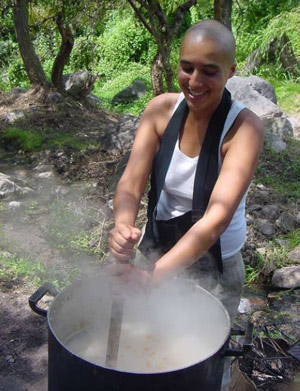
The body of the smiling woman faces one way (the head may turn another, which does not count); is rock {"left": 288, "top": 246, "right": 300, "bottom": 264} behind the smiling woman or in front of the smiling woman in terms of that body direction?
behind

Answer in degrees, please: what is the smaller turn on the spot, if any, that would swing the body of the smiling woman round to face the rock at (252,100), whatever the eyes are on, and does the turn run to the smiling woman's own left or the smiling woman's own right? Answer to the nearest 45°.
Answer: approximately 135° to the smiling woman's own right

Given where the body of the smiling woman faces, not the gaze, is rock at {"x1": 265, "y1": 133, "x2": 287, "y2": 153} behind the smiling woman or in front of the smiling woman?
behind

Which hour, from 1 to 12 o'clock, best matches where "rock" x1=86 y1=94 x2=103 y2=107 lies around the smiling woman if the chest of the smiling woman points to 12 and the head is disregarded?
The rock is roughly at 4 o'clock from the smiling woman.

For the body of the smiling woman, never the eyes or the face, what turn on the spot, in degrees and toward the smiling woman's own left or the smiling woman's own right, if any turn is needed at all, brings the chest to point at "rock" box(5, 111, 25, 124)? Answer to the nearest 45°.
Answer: approximately 90° to the smiling woman's own right

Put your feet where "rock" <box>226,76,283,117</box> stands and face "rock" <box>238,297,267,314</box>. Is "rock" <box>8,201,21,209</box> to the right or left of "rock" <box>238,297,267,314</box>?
right

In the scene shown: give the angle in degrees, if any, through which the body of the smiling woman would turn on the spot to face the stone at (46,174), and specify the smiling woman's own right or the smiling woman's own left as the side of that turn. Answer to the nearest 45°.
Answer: approximately 90° to the smiling woman's own right

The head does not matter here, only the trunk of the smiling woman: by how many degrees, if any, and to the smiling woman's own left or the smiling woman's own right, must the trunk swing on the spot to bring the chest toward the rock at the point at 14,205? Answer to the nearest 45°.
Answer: approximately 90° to the smiling woman's own right

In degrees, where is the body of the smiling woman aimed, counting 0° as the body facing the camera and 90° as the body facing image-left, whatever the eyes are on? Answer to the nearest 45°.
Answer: approximately 45°
